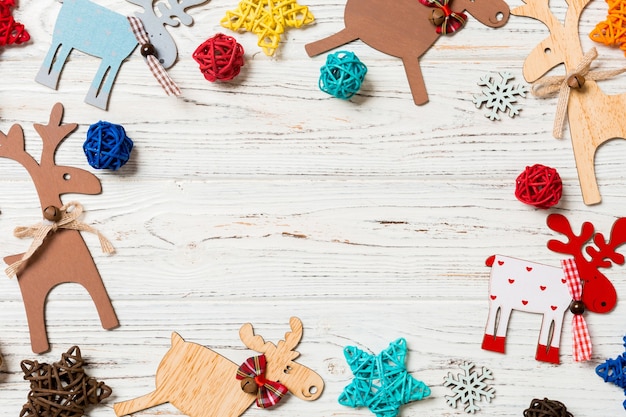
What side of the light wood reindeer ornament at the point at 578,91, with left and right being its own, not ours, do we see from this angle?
left

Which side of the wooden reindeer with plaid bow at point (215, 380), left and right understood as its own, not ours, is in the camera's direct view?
right

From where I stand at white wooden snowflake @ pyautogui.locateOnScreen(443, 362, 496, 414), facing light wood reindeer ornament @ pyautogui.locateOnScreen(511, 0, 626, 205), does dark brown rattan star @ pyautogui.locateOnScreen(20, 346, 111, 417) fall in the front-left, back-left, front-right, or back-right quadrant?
back-left

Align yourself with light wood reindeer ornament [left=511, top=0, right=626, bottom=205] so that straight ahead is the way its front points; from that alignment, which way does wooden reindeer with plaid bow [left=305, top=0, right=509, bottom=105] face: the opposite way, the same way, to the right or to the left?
the opposite way

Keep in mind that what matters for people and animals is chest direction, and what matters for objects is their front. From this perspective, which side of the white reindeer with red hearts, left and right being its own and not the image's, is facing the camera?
right

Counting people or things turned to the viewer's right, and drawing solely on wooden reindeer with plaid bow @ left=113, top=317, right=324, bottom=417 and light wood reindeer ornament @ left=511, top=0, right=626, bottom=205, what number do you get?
1

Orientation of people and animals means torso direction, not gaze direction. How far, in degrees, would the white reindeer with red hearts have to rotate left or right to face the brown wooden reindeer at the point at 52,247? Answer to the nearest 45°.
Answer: approximately 180°

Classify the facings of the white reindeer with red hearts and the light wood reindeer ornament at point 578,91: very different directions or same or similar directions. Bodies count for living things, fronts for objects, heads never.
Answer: very different directions

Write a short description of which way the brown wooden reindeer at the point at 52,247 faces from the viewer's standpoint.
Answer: facing to the right of the viewer

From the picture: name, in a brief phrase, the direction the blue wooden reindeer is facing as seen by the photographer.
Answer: facing to the right of the viewer

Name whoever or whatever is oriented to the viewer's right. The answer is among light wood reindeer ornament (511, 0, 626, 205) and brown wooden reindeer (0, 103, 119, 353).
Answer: the brown wooden reindeer
